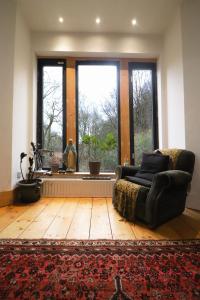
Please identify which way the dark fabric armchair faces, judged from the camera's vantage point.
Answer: facing the viewer and to the left of the viewer

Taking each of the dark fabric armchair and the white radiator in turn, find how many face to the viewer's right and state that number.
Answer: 0

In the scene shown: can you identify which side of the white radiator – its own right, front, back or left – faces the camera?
front

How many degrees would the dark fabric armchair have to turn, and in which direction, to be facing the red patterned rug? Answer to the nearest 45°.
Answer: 0° — it already faces it

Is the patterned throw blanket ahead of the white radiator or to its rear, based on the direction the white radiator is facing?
ahead

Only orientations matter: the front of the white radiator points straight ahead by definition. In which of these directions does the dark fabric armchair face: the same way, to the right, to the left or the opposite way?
to the right

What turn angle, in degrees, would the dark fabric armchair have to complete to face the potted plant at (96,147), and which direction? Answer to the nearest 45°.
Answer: approximately 90° to its right

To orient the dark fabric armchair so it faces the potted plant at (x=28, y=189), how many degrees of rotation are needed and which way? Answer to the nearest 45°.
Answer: approximately 45° to its right

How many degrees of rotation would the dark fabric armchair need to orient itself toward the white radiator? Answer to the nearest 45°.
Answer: approximately 90° to its right

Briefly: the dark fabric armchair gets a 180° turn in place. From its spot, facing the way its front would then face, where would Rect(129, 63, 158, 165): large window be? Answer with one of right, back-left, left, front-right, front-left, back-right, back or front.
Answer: front-left

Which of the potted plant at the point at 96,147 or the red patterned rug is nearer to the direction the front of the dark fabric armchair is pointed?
the red patterned rug

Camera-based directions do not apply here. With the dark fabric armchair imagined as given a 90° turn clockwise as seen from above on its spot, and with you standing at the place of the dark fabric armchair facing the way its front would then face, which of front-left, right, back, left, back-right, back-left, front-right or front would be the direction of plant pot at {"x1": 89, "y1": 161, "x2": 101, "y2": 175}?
front

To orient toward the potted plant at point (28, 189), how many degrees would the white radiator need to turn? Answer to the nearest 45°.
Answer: approximately 90° to its right

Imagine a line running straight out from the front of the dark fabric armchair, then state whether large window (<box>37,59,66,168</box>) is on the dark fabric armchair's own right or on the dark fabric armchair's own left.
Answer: on the dark fabric armchair's own right
